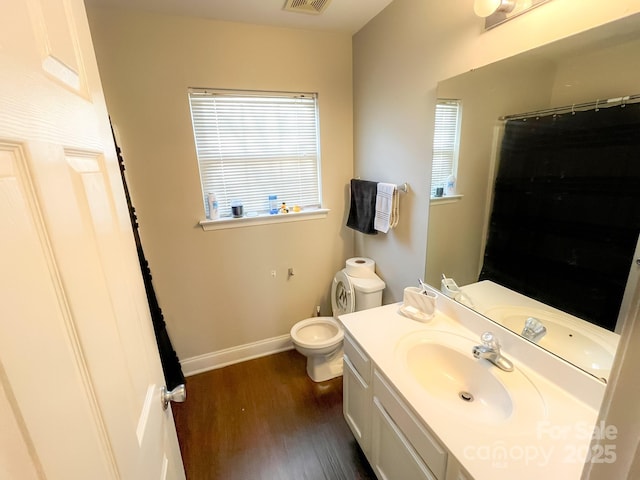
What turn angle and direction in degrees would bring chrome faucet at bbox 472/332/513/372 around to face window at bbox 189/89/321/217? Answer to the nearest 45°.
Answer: approximately 45° to its right

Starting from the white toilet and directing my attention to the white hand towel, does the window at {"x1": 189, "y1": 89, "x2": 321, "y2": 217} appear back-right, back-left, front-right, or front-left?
back-left

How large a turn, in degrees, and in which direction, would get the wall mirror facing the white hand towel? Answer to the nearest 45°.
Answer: approximately 90° to its right

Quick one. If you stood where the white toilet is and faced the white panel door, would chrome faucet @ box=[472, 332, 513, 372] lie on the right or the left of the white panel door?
left

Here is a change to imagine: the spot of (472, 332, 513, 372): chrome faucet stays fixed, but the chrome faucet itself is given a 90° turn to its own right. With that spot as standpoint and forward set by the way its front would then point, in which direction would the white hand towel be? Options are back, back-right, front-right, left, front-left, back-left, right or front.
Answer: front

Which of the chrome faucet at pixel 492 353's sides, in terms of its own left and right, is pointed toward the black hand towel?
right

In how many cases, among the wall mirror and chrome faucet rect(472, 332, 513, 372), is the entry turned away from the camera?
0

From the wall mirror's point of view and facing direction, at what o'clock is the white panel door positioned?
The white panel door is roughly at 11 o'clock from the wall mirror.

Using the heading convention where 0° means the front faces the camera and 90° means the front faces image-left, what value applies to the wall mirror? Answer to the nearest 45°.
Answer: approximately 45°

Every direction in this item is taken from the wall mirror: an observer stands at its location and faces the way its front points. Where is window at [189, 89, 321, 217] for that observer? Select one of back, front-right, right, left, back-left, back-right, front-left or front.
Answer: front-right

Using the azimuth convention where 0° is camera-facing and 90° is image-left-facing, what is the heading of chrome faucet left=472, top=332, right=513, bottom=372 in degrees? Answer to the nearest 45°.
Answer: approximately 45°
